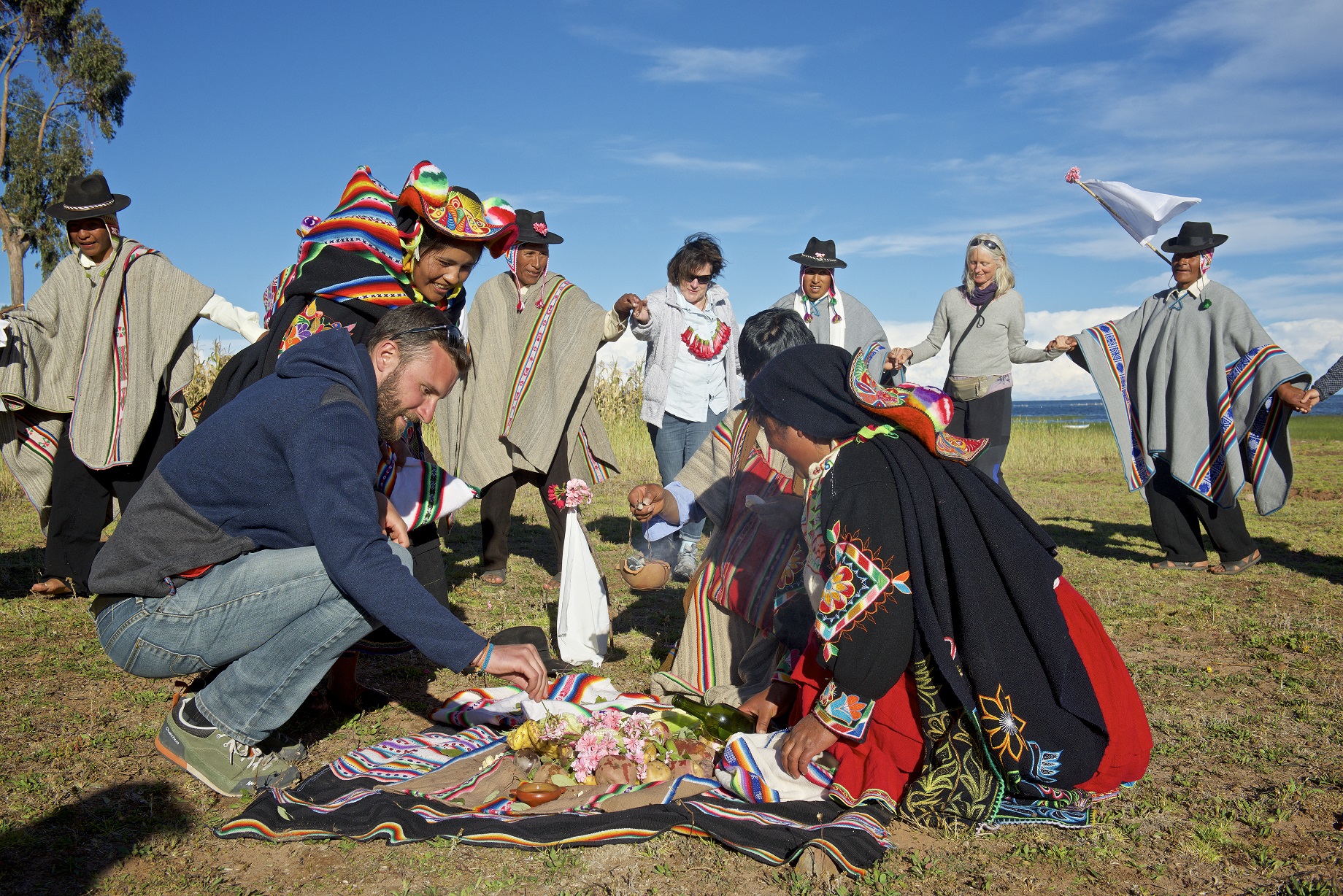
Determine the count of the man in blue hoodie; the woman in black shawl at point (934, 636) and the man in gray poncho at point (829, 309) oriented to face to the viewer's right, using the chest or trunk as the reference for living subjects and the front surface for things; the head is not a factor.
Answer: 1

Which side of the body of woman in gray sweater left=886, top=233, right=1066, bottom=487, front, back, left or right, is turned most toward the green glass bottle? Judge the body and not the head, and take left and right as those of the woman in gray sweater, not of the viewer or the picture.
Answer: front

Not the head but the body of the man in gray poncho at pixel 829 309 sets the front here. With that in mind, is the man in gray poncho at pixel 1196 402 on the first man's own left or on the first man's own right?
on the first man's own left

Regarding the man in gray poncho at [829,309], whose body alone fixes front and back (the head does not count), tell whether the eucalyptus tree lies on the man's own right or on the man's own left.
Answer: on the man's own right

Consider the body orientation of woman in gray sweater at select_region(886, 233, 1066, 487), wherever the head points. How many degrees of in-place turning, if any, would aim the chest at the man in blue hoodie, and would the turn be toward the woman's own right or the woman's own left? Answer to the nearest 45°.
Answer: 0° — they already face them

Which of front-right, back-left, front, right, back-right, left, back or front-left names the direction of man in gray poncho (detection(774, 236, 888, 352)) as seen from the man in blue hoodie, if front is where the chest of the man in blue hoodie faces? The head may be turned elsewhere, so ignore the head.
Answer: front-left

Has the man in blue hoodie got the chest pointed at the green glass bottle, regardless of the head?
yes

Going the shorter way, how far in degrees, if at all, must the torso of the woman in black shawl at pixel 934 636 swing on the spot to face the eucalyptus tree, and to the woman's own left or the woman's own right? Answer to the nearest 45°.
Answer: approximately 45° to the woman's own right

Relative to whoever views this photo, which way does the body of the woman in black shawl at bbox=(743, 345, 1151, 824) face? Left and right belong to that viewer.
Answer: facing to the left of the viewer

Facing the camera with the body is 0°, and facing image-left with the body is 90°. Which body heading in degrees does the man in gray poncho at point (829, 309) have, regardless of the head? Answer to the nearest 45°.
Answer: approximately 0°
